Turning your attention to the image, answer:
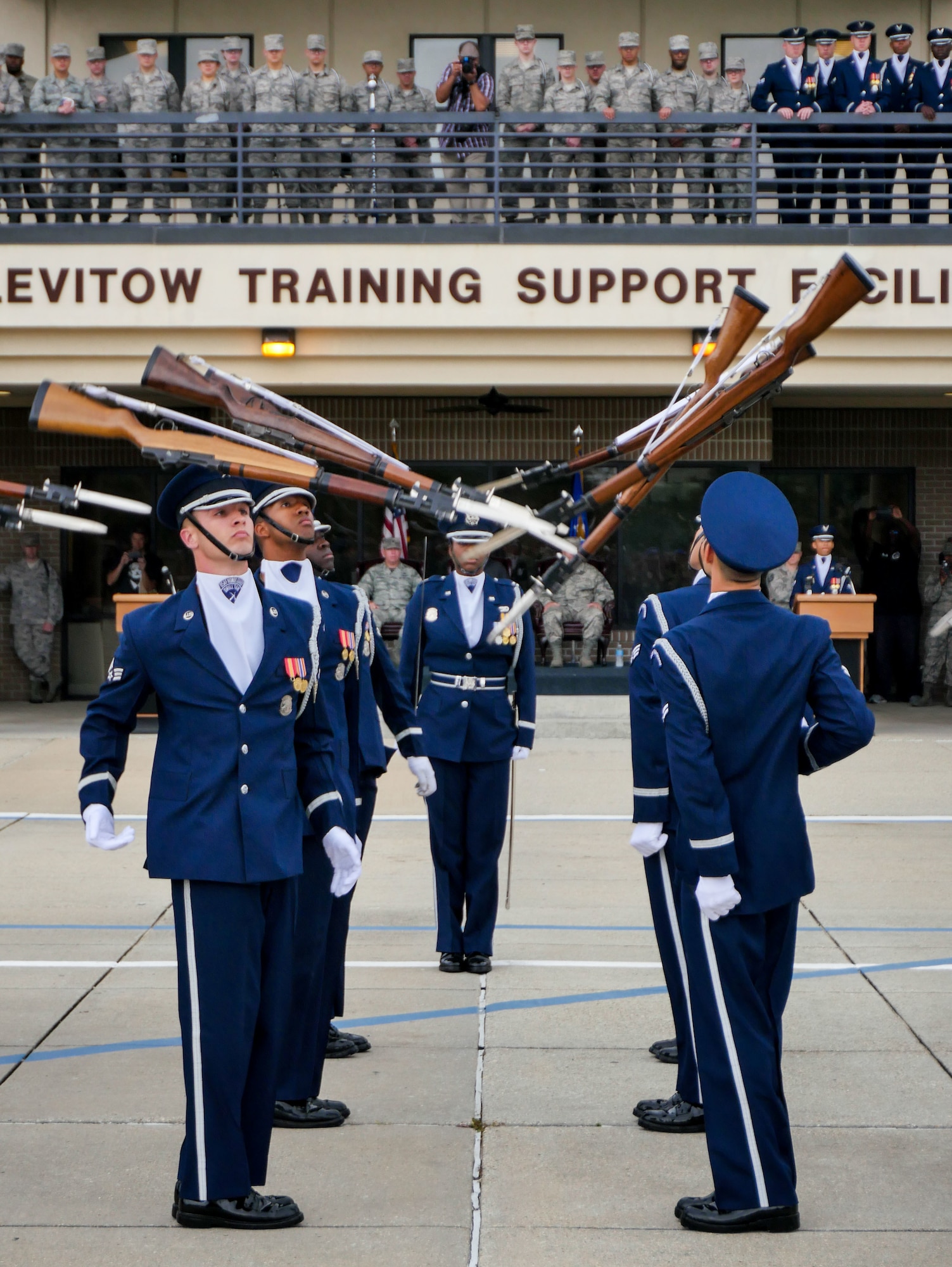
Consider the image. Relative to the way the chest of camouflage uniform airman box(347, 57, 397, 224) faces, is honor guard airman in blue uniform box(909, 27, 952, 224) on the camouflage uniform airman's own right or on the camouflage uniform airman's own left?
on the camouflage uniform airman's own left

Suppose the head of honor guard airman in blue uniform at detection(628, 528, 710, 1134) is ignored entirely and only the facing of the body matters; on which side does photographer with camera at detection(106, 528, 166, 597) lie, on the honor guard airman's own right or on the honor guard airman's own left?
on the honor guard airman's own right

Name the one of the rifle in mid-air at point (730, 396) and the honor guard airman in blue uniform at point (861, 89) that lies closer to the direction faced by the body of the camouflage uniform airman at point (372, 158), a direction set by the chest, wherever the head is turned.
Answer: the rifle in mid-air

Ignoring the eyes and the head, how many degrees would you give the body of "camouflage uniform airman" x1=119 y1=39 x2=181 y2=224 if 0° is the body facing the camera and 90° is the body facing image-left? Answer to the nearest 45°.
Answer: approximately 0°

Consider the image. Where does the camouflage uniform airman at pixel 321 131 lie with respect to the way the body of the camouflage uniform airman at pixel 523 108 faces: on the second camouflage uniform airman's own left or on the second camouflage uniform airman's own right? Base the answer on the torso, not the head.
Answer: on the second camouflage uniform airman's own right

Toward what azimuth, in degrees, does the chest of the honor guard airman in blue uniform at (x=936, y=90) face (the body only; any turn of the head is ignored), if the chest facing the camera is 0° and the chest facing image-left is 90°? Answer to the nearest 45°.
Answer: approximately 0°

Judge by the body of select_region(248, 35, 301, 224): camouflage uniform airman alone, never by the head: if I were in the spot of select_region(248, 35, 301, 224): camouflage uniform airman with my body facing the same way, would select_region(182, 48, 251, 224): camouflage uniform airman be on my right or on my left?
on my right

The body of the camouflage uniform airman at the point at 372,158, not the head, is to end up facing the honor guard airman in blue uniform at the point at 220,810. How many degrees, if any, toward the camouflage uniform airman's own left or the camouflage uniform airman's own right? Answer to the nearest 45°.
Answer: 0° — they already face them

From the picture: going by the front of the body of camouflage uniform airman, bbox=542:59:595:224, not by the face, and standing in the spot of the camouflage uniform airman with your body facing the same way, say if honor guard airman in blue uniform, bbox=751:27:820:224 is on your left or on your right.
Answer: on your left

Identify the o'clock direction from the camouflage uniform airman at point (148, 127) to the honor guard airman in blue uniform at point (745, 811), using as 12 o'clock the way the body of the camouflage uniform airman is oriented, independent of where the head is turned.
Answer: The honor guard airman in blue uniform is roughly at 12 o'clock from the camouflage uniform airman.

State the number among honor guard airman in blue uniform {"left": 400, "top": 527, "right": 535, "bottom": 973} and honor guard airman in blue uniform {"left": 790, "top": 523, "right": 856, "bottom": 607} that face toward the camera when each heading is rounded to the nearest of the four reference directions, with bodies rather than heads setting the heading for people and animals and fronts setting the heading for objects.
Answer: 2

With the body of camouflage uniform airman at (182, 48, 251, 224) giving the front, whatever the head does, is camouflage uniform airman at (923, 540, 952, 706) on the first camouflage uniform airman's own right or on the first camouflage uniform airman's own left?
on the first camouflage uniform airman's own left
